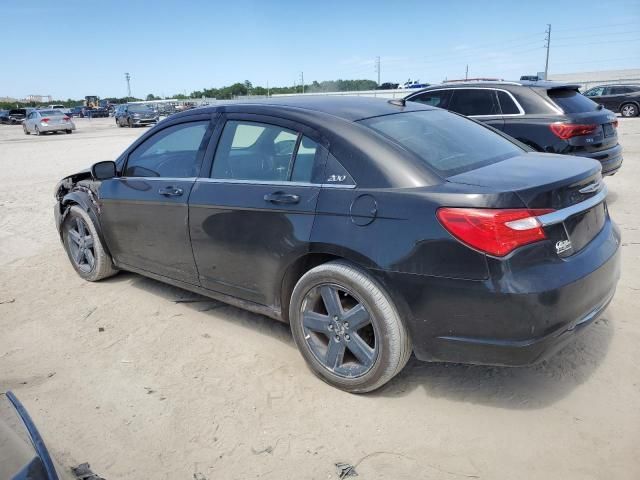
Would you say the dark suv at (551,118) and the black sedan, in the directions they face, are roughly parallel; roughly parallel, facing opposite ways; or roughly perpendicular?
roughly parallel

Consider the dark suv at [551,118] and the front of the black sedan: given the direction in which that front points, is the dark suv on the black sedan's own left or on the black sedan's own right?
on the black sedan's own right

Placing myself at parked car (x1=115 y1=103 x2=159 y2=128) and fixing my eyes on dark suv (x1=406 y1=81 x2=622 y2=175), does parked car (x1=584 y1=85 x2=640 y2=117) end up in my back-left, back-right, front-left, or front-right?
front-left

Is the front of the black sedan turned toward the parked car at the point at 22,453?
no

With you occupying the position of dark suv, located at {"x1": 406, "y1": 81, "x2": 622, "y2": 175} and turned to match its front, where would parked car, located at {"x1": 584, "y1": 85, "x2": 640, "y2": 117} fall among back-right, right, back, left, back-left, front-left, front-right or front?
front-right

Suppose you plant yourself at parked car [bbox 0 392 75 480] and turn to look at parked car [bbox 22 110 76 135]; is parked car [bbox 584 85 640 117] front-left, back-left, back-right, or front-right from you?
front-right

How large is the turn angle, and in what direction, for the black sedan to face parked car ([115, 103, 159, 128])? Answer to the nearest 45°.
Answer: approximately 45° to its right

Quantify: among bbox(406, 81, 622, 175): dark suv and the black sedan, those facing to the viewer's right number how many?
0

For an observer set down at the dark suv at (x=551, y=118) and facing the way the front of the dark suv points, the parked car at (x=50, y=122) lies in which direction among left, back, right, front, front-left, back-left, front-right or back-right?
front

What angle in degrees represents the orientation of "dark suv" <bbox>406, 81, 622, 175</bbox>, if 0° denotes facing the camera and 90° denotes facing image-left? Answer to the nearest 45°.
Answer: approximately 135°

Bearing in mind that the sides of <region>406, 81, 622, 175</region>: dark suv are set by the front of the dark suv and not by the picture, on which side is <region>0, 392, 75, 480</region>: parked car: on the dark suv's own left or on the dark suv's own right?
on the dark suv's own left

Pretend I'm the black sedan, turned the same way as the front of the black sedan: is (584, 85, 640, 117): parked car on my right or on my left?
on my right

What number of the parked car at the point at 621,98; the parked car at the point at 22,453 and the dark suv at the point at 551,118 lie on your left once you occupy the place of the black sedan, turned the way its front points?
1

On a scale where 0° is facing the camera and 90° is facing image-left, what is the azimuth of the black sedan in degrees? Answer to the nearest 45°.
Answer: approximately 135°

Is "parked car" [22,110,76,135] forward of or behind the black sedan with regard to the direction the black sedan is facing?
forward
